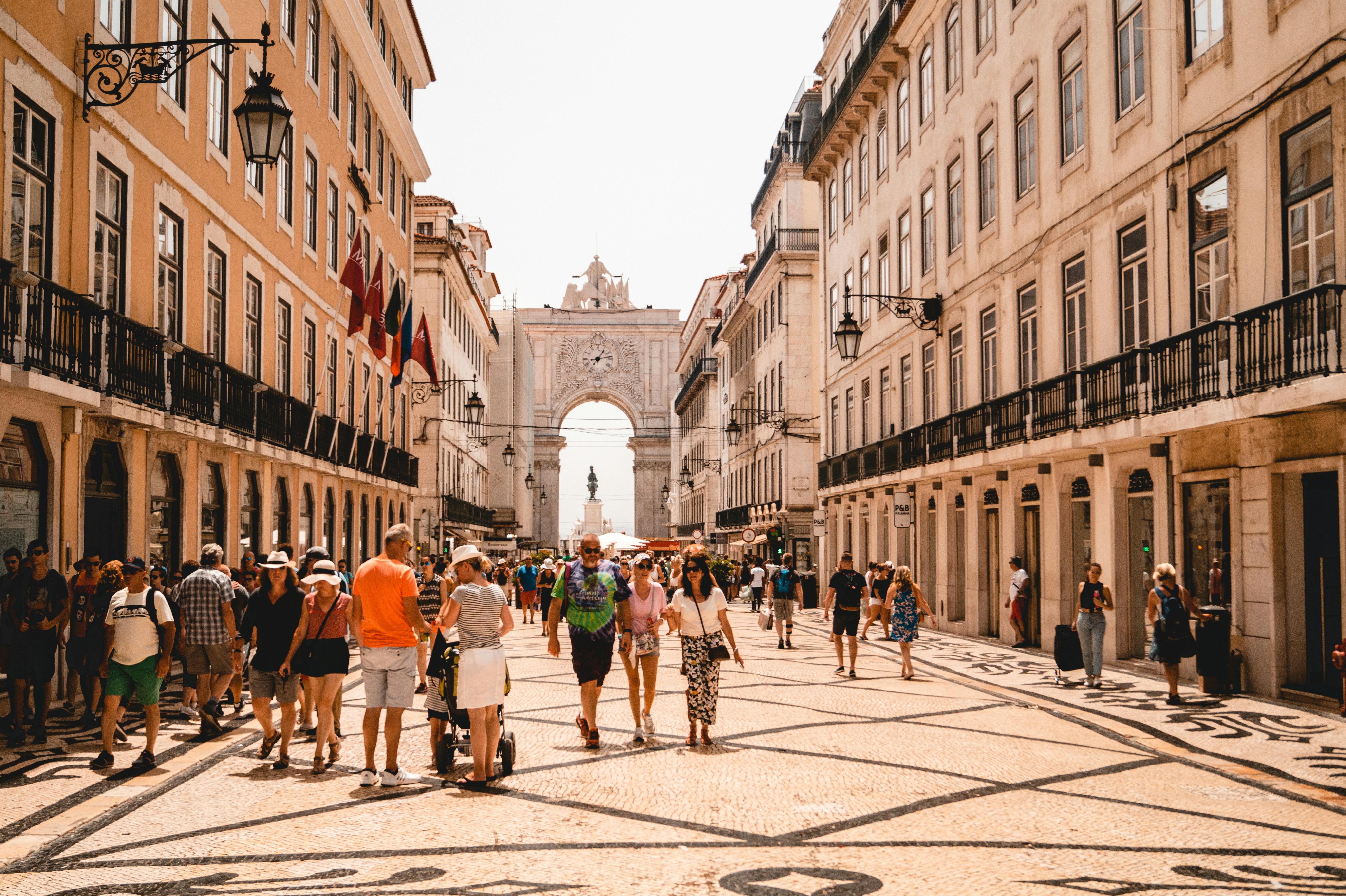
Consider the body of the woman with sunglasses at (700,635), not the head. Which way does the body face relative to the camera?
toward the camera

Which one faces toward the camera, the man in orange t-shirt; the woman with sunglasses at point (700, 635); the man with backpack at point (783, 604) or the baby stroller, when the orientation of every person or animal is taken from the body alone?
the woman with sunglasses

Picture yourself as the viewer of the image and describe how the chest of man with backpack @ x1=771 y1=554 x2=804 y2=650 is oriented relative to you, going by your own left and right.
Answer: facing away from the viewer

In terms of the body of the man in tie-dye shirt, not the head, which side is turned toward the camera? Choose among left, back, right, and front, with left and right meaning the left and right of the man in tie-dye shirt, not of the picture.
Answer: front

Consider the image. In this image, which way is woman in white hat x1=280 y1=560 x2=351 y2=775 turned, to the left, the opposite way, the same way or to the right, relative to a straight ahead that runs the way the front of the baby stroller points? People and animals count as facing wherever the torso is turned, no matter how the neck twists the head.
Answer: the opposite way

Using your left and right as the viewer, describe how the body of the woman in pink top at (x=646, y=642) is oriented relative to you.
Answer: facing the viewer

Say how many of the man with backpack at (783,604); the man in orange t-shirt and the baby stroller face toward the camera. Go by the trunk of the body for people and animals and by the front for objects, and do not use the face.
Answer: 0

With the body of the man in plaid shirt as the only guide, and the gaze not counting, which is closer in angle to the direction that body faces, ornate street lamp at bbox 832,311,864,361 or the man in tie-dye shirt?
the ornate street lamp

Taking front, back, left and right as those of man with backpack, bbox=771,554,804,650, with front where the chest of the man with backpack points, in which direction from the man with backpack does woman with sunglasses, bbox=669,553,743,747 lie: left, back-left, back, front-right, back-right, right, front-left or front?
back

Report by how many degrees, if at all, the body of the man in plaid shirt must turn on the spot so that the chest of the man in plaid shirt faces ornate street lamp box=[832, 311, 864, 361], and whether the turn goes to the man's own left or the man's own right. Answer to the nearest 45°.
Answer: approximately 45° to the man's own right
